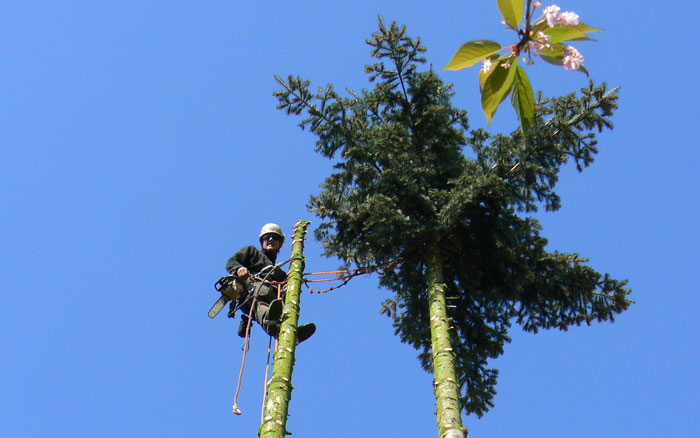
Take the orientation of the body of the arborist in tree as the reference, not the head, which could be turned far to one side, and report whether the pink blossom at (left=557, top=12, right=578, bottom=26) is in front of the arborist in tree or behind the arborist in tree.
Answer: in front

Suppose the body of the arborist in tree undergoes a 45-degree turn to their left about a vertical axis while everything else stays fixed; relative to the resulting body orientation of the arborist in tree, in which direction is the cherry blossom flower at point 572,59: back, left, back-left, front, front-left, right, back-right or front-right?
right

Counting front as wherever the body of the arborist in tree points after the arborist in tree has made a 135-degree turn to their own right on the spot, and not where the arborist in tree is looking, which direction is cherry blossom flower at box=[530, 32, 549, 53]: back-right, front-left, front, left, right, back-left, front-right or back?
left

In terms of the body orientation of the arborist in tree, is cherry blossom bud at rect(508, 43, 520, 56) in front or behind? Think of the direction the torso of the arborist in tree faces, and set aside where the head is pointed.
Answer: in front

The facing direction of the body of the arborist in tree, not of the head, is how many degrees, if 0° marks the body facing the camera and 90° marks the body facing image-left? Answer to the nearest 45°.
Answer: approximately 315°
